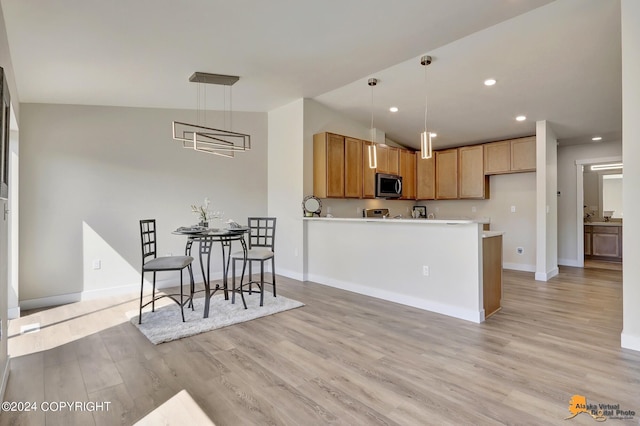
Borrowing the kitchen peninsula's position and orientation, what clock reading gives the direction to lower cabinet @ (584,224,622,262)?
The lower cabinet is roughly at 12 o'clock from the kitchen peninsula.

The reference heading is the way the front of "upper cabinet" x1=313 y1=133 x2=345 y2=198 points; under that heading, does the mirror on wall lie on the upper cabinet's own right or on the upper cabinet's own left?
on the upper cabinet's own left

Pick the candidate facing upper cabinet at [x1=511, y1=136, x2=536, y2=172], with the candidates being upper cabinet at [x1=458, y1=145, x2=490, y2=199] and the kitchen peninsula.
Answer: the kitchen peninsula

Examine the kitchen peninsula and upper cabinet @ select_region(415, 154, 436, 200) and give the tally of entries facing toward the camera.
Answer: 1

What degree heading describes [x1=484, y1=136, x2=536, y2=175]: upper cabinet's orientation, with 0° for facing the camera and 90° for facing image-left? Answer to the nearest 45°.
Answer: approximately 45°

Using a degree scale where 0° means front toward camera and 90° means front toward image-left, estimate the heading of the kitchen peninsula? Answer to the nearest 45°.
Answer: approximately 225°

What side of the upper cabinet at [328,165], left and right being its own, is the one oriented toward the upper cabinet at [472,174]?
left

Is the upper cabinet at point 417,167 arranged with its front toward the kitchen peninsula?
yes
